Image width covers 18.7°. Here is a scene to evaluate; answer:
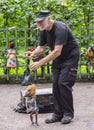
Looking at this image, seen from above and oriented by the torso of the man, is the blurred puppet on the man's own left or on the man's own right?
on the man's own right

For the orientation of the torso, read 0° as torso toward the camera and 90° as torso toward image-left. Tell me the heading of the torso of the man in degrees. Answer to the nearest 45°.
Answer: approximately 45°
